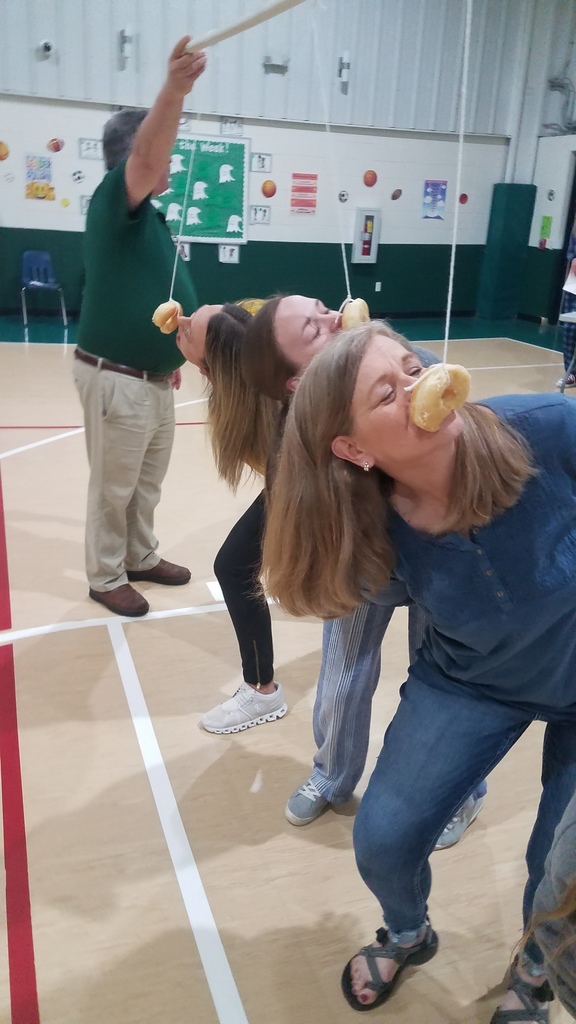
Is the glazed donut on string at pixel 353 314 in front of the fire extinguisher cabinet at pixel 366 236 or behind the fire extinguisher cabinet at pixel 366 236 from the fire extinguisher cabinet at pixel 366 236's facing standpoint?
in front

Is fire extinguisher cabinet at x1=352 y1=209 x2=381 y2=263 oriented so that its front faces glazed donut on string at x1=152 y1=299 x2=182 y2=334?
yes

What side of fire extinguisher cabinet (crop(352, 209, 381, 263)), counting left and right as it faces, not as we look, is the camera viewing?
front

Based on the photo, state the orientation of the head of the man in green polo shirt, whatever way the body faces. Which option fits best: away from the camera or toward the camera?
away from the camera

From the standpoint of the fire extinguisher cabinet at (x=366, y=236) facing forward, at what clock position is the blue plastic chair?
The blue plastic chair is roughly at 2 o'clock from the fire extinguisher cabinet.

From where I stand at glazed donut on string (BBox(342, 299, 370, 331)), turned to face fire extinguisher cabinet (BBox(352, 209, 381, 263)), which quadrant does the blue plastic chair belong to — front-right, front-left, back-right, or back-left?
front-left

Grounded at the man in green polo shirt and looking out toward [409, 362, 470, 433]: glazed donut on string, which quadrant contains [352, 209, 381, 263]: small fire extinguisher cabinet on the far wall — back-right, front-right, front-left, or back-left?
back-left

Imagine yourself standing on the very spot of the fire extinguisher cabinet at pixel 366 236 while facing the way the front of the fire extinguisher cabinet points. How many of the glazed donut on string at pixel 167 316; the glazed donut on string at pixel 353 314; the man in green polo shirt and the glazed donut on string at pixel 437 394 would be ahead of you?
4

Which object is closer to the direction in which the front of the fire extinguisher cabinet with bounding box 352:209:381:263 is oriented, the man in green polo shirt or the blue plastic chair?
the man in green polo shirt

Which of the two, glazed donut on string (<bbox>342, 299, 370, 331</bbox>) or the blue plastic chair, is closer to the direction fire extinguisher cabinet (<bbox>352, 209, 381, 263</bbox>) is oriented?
the glazed donut on string

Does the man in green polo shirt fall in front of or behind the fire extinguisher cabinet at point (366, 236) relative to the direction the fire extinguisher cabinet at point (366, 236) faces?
in front

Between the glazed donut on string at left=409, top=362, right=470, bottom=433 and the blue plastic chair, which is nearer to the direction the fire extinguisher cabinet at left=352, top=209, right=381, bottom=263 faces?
the glazed donut on string

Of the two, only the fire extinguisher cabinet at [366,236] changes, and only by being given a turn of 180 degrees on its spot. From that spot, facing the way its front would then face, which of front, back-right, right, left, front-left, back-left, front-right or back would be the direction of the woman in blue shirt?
back

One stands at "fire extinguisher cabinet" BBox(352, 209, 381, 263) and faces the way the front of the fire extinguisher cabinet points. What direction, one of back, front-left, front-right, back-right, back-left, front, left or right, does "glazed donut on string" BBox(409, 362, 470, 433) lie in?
front
